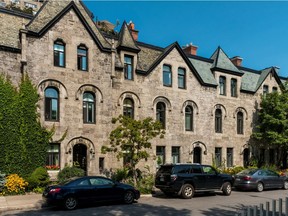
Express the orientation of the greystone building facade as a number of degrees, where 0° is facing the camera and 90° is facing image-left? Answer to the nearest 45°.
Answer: approximately 315°

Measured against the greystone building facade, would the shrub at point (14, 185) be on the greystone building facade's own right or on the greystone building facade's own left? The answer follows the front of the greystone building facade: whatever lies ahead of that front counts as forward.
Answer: on the greystone building facade's own right

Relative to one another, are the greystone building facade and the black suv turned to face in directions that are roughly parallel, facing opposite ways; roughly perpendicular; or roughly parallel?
roughly perpendicular

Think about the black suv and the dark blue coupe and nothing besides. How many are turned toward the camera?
0

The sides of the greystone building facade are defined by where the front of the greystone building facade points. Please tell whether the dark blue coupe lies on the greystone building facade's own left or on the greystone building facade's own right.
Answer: on the greystone building facade's own right
